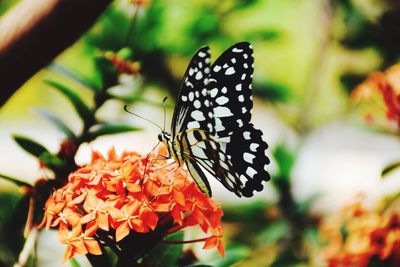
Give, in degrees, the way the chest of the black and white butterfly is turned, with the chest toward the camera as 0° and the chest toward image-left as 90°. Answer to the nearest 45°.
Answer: approximately 90°

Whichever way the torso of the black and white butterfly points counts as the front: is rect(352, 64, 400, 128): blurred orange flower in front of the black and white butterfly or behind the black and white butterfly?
behind
